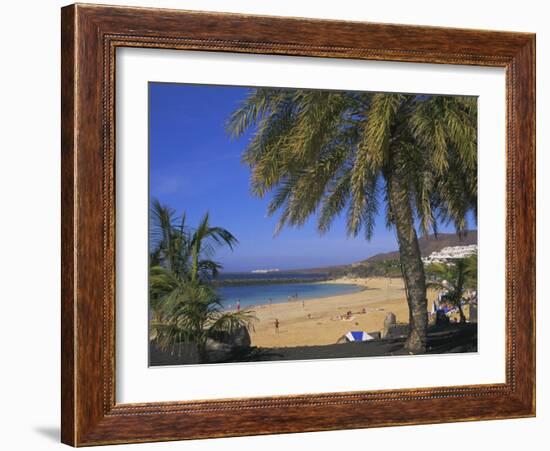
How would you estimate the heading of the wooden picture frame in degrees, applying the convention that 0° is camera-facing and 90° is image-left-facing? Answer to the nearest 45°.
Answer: approximately 315°
